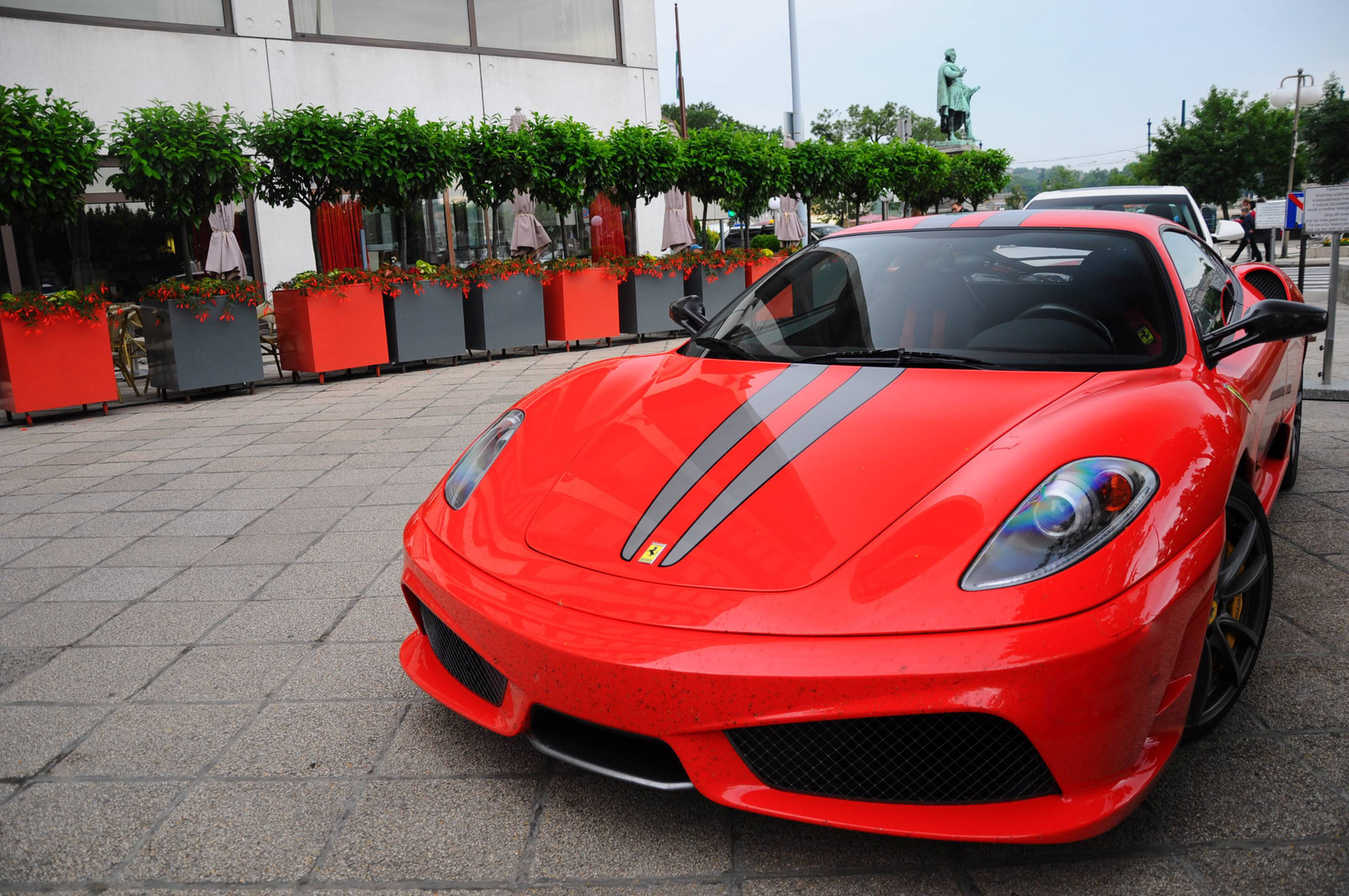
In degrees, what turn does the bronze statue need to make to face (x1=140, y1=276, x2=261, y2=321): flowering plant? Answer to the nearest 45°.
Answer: approximately 45° to its right

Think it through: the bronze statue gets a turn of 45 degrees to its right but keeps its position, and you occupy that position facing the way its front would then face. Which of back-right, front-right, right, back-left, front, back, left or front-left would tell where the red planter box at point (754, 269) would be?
front

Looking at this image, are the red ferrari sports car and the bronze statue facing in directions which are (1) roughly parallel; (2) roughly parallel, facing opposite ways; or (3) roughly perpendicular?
roughly perpendicular

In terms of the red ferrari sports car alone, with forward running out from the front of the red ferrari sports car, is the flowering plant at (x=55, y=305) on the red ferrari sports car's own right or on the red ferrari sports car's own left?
on the red ferrari sports car's own right

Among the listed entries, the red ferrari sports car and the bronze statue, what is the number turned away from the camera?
0

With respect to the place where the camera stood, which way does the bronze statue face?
facing the viewer and to the right of the viewer

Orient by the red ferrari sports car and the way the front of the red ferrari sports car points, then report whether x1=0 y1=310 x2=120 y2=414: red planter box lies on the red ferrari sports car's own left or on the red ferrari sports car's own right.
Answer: on the red ferrari sports car's own right

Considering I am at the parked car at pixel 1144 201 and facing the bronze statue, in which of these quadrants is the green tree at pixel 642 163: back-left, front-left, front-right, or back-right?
front-left

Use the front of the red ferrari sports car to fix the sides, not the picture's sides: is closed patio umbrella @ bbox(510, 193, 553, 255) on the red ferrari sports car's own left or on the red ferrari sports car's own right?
on the red ferrari sports car's own right

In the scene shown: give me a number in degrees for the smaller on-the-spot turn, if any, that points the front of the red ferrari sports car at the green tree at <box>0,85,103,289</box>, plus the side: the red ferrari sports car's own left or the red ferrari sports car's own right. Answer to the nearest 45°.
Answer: approximately 90° to the red ferrari sports car's own right

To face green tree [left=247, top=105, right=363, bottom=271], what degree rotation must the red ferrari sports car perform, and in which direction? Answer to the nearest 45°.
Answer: approximately 90° to its right

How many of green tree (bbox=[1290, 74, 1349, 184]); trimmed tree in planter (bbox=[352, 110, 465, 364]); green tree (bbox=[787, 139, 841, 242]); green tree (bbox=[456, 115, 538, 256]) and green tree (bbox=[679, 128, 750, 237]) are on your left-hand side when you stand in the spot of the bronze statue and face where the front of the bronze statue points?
1

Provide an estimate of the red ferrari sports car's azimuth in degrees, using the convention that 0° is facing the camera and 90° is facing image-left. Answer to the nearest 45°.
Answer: approximately 45°

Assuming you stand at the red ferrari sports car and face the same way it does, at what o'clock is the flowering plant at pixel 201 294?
The flowering plant is roughly at 3 o'clock from the red ferrari sports car.
